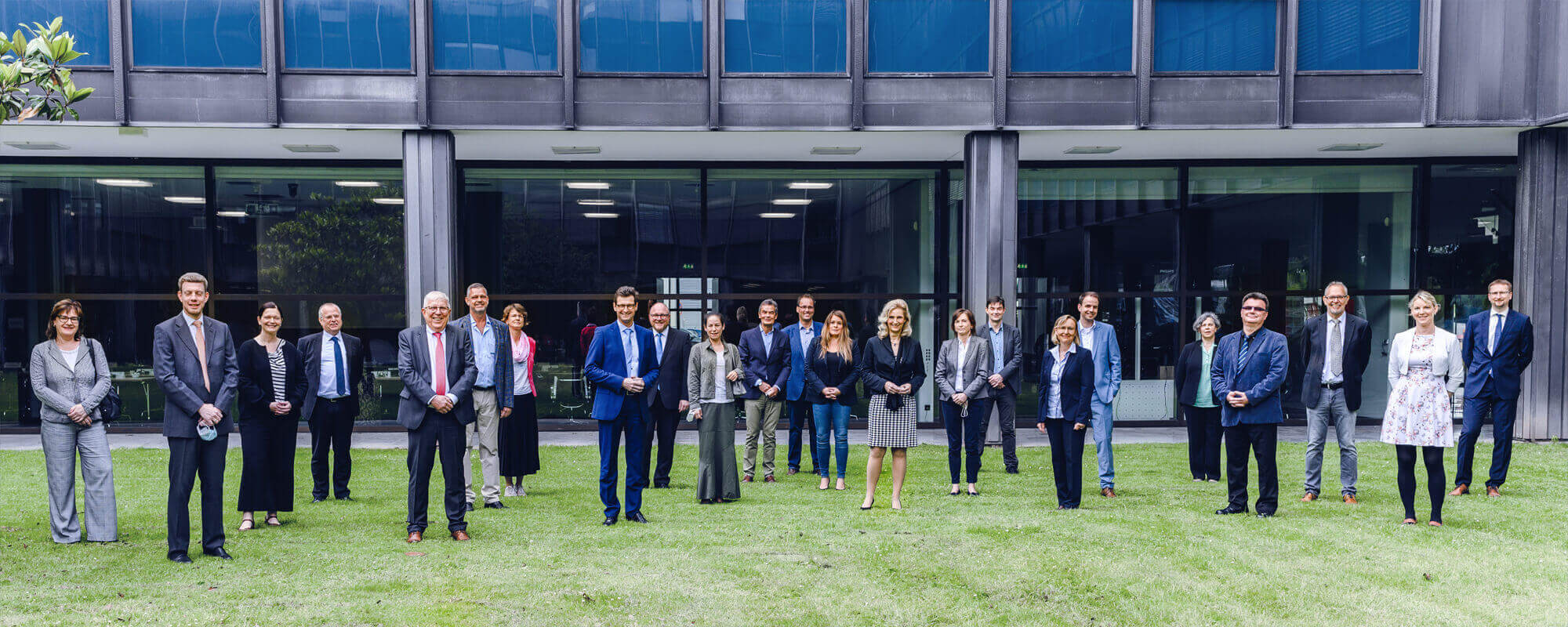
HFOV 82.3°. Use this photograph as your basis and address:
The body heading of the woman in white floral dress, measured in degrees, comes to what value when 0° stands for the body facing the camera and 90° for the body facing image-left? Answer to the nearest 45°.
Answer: approximately 0°

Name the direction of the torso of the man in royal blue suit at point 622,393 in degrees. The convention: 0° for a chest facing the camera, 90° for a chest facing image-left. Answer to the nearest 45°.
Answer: approximately 0°

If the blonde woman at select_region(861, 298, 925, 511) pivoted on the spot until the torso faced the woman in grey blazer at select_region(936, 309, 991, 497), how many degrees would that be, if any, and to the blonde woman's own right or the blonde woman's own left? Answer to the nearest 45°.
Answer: approximately 135° to the blonde woman's own left

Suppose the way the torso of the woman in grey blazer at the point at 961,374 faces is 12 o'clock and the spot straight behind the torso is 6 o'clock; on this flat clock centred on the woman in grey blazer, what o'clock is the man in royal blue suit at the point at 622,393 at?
The man in royal blue suit is roughly at 2 o'clock from the woman in grey blazer.
